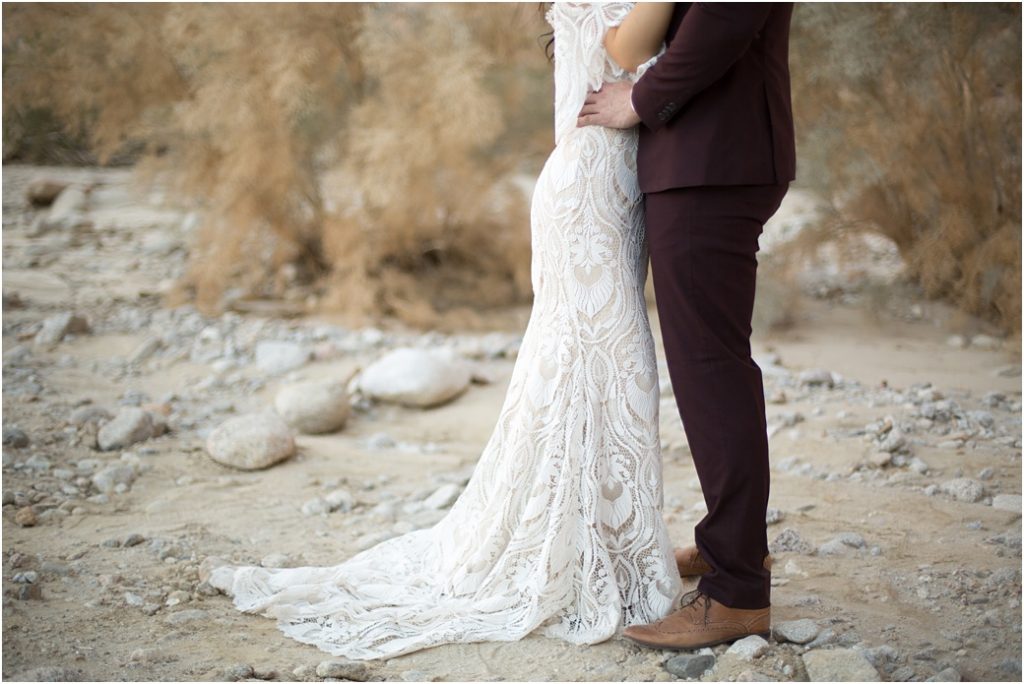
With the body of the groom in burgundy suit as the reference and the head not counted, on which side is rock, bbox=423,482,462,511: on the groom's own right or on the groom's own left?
on the groom's own right

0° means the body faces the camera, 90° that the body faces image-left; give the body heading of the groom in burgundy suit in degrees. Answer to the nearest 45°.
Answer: approximately 90°

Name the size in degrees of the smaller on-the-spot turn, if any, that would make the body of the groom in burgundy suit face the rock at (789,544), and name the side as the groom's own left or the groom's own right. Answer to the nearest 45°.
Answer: approximately 90° to the groom's own right

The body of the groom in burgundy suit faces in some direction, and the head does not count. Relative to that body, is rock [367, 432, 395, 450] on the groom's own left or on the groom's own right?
on the groom's own right

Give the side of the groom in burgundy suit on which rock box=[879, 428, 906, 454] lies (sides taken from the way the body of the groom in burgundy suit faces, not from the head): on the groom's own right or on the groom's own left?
on the groom's own right
